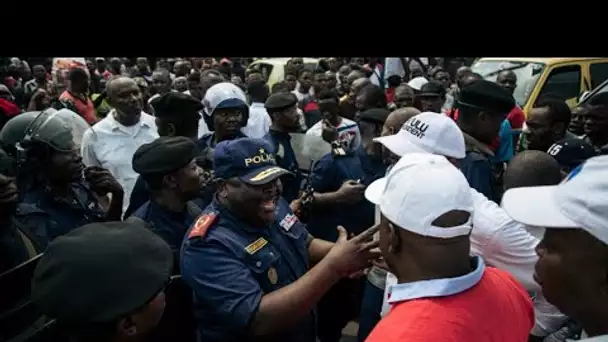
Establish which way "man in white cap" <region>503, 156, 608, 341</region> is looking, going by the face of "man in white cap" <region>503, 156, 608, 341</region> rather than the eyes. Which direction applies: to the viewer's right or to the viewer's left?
to the viewer's left

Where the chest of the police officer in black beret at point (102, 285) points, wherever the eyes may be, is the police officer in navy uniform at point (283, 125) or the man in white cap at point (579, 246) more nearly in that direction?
the police officer in navy uniform

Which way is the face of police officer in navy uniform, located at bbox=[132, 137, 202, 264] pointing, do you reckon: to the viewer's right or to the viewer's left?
to the viewer's right

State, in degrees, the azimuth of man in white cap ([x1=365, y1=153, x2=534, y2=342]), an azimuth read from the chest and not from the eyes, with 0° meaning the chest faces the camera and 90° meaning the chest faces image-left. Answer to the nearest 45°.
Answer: approximately 135°

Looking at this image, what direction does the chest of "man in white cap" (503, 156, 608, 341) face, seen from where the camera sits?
to the viewer's left

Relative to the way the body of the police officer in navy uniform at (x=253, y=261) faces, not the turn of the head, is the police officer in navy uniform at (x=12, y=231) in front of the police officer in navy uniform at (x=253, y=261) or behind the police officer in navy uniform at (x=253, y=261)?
behind

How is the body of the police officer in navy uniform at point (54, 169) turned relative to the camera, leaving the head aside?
to the viewer's right
